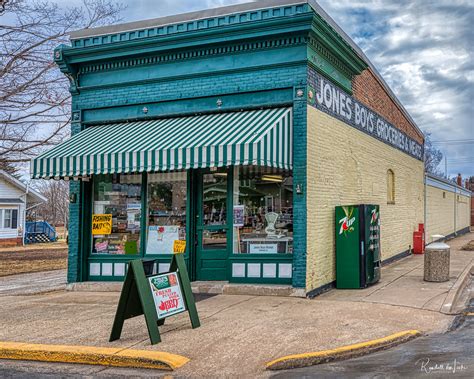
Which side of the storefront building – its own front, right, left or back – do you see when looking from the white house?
right

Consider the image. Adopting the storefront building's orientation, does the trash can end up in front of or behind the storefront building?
behind

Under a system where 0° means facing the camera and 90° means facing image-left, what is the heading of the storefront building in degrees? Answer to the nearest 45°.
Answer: approximately 45°
